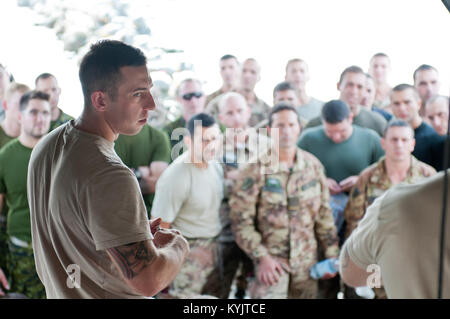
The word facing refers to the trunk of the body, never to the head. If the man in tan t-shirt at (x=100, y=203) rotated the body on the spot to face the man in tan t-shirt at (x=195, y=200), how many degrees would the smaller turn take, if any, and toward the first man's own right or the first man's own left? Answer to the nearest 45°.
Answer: approximately 45° to the first man's own left

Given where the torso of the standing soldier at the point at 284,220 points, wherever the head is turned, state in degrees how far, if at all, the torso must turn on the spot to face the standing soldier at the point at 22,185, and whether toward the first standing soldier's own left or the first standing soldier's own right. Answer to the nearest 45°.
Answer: approximately 45° to the first standing soldier's own right

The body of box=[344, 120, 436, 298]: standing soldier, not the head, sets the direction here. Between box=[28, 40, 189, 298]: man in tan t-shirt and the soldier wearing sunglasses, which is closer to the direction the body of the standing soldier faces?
the man in tan t-shirt

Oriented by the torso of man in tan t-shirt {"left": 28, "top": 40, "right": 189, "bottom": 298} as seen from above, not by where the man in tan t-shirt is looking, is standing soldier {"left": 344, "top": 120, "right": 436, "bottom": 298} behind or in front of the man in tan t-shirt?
in front

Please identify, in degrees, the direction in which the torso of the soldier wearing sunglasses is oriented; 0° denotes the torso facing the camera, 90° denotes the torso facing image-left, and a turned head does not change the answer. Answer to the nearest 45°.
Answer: approximately 315°

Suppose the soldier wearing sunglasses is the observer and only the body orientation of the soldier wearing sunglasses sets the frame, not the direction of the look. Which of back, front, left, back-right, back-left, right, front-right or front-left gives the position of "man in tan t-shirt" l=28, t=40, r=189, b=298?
front-right

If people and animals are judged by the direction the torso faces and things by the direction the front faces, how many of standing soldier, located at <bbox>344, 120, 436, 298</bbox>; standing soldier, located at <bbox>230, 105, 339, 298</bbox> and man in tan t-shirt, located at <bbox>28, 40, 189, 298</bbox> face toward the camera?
2

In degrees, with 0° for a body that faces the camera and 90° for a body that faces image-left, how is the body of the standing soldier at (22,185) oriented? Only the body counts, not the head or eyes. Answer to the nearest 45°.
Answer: approximately 315°

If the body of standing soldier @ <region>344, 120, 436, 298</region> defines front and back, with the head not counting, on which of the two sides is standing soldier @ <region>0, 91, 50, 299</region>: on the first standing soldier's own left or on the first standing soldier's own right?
on the first standing soldier's own right
